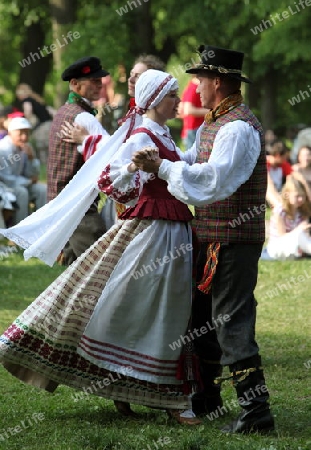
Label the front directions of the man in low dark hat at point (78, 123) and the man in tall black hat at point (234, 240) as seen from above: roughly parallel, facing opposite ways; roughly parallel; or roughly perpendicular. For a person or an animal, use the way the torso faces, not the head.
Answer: roughly parallel, facing opposite ways

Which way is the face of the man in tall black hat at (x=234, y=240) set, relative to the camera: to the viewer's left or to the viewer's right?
to the viewer's left

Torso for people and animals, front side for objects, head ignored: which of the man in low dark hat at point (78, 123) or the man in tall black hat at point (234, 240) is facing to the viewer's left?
the man in tall black hat at point (234, 240)

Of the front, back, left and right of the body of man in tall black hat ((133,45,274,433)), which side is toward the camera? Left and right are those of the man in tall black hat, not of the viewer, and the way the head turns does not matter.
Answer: left

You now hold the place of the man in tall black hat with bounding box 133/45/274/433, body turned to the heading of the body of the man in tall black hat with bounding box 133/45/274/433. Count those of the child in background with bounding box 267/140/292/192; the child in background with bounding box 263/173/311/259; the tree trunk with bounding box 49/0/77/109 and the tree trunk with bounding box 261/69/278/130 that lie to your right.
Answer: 4

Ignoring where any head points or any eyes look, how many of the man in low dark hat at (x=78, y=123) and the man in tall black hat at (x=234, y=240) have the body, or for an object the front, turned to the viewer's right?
1

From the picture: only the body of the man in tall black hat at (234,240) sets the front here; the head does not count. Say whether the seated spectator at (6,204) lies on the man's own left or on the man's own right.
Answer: on the man's own right

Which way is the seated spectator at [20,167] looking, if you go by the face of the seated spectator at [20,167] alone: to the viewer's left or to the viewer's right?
to the viewer's right

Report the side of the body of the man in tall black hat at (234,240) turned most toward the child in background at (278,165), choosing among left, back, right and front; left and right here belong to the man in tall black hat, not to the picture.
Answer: right

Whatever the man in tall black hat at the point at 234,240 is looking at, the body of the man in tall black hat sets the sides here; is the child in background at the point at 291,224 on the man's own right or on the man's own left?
on the man's own right
